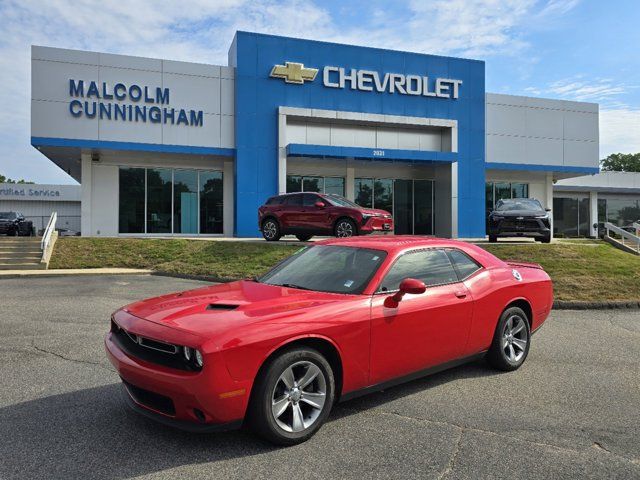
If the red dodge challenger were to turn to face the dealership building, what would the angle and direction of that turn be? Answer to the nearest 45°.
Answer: approximately 135° to its right

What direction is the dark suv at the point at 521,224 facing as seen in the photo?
toward the camera

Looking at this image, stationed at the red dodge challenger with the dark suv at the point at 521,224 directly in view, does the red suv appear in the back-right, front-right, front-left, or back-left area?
front-left

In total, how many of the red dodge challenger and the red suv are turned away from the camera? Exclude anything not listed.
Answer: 0

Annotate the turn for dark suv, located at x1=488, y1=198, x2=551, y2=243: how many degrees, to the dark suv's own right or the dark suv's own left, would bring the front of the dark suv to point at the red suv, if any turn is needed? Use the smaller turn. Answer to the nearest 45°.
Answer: approximately 45° to the dark suv's own right

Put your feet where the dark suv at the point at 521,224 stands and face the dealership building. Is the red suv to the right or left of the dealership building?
left

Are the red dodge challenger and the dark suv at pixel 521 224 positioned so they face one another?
no

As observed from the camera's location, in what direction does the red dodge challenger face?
facing the viewer and to the left of the viewer

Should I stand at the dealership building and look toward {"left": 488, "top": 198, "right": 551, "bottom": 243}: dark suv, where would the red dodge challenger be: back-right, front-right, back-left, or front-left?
front-right

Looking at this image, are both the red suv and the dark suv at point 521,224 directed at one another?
no

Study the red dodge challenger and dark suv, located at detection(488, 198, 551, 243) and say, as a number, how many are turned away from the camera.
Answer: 0

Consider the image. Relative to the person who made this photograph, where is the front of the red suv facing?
facing the viewer and to the right of the viewer

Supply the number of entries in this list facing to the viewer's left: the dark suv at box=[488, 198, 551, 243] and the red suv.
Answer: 0

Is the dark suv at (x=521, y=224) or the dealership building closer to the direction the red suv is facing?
the dark suv

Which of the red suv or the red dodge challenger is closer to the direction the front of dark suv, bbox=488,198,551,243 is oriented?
the red dodge challenger

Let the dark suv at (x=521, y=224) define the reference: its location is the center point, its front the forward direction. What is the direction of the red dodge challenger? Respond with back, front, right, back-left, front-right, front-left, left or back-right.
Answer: front
